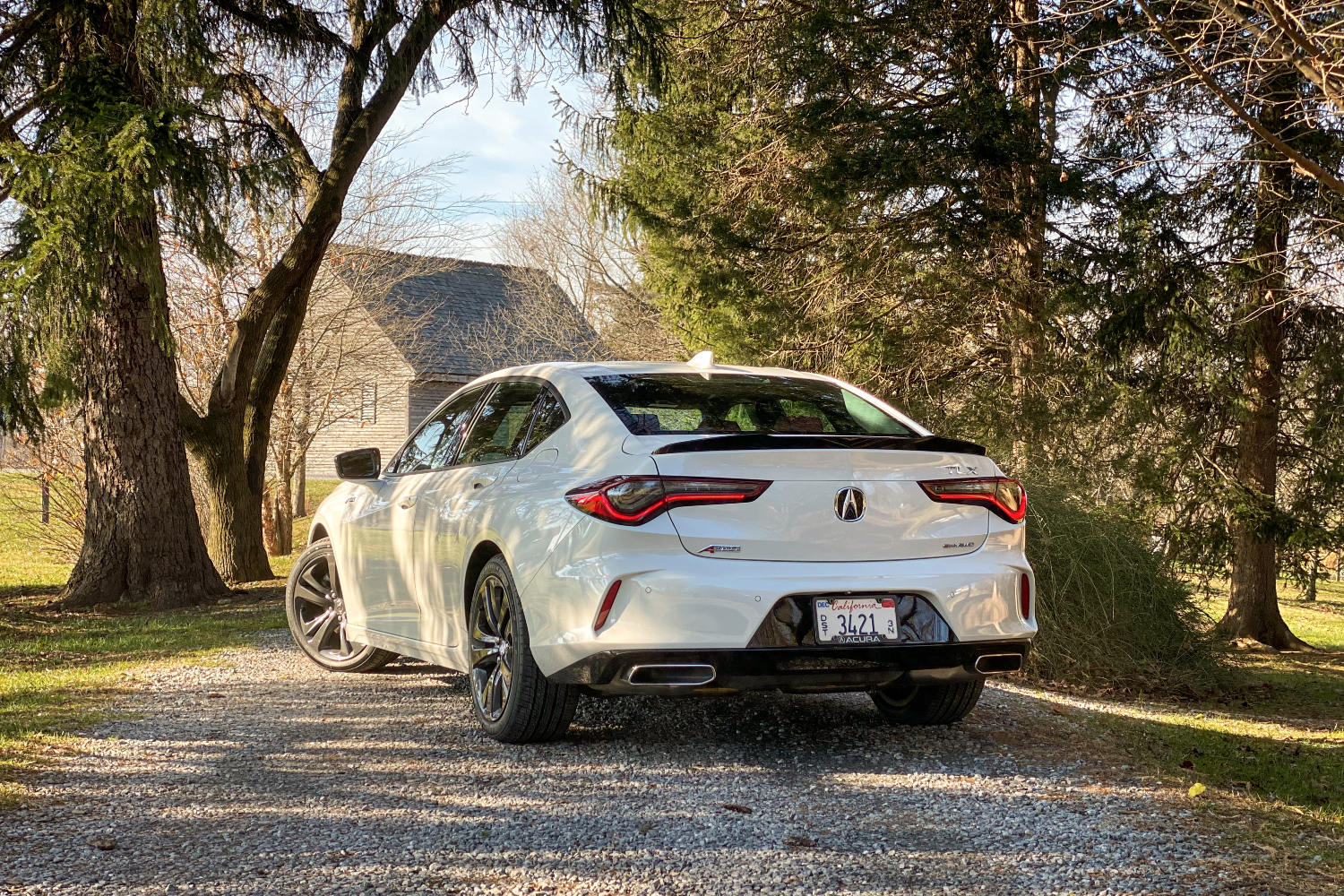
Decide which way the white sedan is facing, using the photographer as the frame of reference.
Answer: facing away from the viewer and to the left of the viewer

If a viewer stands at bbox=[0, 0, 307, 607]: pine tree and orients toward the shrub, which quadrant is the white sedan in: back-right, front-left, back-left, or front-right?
front-right

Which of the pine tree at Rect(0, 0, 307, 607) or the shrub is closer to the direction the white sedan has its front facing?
the pine tree

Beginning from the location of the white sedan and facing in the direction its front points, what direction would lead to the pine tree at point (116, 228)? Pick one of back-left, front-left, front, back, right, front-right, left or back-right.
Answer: front

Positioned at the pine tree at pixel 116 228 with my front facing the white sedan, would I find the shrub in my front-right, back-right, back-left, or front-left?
front-left

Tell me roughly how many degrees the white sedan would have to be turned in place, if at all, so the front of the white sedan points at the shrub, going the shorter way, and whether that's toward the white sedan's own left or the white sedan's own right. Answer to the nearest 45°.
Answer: approximately 90° to the white sedan's own right

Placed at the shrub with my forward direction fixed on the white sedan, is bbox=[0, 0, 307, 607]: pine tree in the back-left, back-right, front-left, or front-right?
front-right
